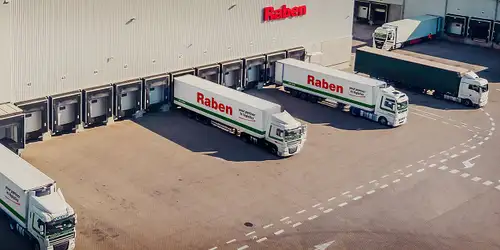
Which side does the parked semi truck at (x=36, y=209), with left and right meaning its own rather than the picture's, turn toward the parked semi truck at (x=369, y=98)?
left

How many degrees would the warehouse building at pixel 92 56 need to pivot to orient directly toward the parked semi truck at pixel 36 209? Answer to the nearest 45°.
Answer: approximately 45° to its right

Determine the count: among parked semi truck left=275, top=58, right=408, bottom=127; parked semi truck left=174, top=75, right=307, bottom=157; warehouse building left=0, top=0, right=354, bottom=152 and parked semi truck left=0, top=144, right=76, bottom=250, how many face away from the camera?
0

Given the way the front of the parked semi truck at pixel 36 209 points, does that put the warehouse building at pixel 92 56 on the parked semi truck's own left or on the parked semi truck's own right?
on the parked semi truck's own left

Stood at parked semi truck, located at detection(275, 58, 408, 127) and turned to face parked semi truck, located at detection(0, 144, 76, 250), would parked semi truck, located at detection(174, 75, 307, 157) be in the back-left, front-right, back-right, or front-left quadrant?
front-right

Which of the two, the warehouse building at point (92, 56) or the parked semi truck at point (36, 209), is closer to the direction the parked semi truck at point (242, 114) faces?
the parked semi truck

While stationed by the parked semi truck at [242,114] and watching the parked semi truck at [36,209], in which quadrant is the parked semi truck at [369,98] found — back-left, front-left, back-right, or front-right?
back-left

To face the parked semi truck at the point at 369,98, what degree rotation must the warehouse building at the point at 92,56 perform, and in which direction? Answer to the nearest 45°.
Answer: approximately 45° to its left

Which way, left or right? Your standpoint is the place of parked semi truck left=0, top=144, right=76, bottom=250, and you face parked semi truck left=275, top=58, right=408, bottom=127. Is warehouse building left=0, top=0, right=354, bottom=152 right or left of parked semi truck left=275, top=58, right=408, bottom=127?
left

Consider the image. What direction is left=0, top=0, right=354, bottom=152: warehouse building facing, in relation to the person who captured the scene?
facing the viewer and to the right of the viewer

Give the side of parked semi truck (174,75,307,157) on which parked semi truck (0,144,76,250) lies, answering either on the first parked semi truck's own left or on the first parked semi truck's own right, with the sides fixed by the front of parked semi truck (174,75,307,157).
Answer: on the first parked semi truck's own right

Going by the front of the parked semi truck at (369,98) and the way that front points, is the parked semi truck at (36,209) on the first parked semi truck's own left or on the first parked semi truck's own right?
on the first parked semi truck's own right

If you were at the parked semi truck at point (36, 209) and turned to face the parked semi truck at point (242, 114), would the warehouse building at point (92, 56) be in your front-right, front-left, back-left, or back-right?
front-left

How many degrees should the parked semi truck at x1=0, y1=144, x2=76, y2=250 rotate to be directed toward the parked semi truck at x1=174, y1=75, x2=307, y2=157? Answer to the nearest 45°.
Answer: approximately 90° to its left

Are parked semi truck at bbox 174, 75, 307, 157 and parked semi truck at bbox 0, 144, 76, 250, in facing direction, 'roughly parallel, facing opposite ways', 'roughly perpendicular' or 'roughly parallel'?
roughly parallel

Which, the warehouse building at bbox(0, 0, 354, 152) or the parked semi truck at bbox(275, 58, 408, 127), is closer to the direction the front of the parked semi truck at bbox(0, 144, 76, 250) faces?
the parked semi truck

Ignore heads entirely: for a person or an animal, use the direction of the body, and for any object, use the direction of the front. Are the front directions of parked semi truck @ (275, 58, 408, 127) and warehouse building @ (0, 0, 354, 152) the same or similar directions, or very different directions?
same or similar directions

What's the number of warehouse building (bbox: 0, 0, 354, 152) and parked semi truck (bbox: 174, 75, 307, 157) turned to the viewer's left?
0
